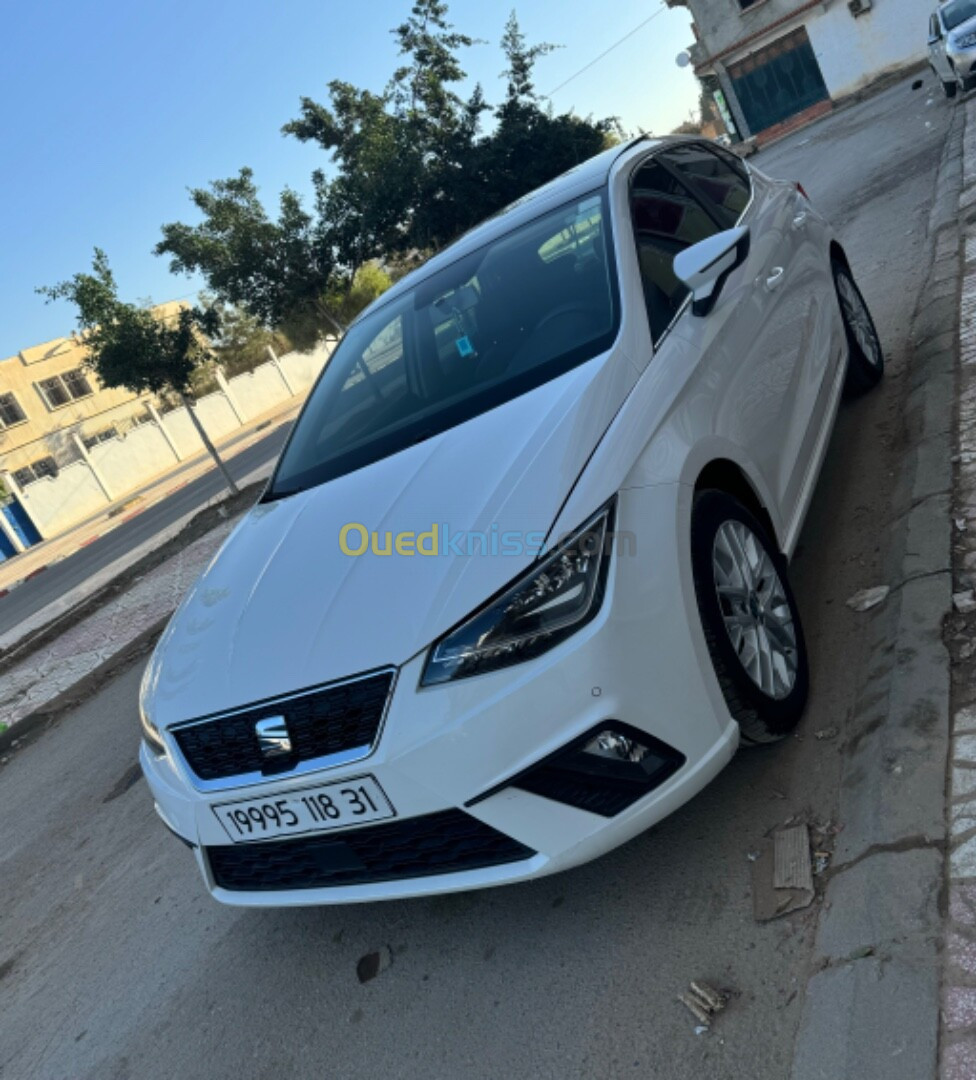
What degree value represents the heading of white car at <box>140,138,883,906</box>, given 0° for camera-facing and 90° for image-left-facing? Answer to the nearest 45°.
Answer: approximately 45°

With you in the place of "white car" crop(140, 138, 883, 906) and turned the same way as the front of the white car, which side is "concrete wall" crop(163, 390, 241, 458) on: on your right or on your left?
on your right

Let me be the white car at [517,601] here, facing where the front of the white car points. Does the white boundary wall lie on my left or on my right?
on my right

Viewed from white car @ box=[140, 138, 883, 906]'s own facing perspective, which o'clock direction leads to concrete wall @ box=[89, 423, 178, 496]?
The concrete wall is roughly at 4 o'clock from the white car.

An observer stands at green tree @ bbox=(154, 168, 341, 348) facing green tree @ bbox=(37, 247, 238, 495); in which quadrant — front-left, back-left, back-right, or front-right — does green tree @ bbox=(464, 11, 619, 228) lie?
back-left

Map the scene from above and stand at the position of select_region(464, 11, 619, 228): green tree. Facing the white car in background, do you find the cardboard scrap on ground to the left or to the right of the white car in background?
right

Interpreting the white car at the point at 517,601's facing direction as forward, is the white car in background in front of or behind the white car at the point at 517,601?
behind

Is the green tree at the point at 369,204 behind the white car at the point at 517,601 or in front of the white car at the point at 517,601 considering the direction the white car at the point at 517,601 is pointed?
behind

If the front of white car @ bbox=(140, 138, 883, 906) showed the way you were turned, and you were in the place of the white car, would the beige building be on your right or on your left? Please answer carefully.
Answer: on your right

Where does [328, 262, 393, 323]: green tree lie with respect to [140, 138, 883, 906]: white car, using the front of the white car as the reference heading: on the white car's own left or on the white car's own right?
on the white car's own right

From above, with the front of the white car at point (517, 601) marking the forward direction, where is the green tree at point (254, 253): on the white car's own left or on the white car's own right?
on the white car's own right
